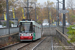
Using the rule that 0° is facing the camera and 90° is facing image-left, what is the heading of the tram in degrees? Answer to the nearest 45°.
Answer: approximately 0°
